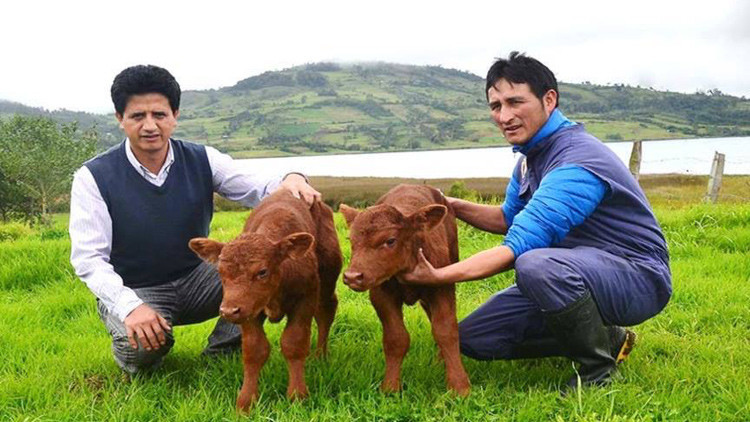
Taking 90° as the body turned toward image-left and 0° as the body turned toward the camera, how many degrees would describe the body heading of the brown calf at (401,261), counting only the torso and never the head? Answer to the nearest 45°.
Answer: approximately 45°

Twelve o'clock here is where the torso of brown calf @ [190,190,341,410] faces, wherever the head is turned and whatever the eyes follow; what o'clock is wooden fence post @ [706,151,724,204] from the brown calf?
The wooden fence post is roughly at 6 o'clock from the brown calf.

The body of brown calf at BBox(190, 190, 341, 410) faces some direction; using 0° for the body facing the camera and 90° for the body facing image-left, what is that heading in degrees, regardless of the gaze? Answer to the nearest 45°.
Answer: approximately 45°

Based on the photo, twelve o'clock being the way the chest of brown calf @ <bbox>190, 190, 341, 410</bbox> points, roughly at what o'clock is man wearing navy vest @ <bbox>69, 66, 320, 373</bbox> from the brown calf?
The man wearing navy vest is roughly at 3 o'clock from the brown calf.

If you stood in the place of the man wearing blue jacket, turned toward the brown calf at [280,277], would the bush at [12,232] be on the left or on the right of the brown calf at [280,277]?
right

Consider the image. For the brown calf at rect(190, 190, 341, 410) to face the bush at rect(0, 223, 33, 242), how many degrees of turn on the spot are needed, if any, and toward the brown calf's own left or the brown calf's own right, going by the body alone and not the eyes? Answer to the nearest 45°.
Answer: approximately 90° to the brown calf's own right

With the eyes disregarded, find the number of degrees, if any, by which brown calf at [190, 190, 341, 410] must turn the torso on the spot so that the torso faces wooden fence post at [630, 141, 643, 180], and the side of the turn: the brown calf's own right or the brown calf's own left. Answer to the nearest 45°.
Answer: approximately 180°

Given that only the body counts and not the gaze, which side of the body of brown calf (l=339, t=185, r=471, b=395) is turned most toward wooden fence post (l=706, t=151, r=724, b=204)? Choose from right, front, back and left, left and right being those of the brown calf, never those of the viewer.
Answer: back
